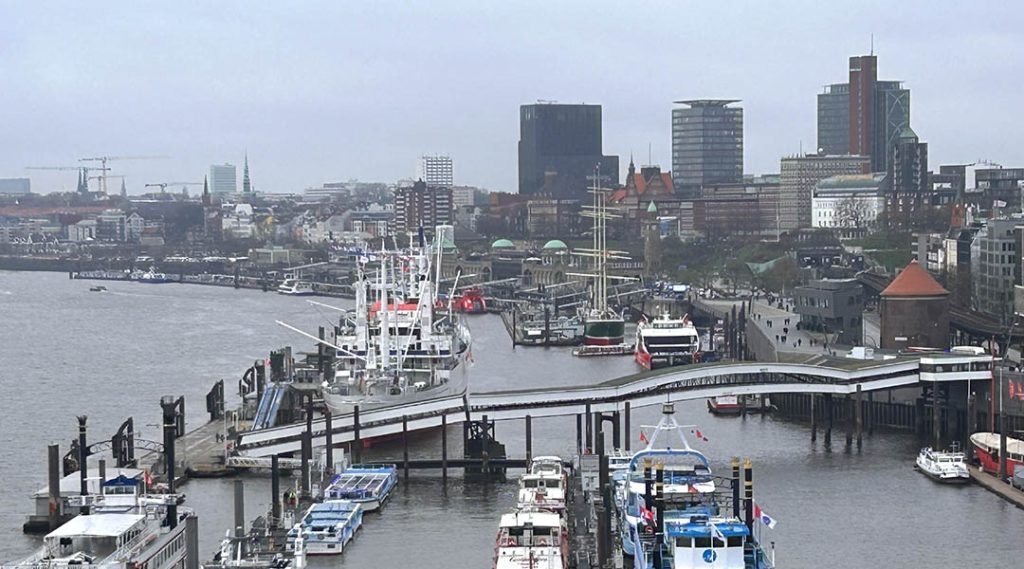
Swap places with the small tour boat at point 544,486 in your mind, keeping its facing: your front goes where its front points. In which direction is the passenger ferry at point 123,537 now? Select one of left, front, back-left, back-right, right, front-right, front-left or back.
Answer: back-left

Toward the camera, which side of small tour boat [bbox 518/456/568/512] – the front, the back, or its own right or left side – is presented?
back

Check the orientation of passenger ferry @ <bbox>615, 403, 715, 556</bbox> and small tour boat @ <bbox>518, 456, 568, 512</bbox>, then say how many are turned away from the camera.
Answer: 2

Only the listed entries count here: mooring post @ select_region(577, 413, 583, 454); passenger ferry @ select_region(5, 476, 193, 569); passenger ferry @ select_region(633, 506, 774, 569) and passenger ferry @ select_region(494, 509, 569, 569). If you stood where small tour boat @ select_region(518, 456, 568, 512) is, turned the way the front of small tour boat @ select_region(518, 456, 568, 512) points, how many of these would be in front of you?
1

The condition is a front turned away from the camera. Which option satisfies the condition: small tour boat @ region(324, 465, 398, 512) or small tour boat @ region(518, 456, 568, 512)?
small tour boat @ region(518, 456, 568, 512)

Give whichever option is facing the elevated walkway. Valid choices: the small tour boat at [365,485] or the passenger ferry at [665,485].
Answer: the passenger ferry

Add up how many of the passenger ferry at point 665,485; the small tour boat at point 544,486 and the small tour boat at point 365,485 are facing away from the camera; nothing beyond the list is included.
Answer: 2

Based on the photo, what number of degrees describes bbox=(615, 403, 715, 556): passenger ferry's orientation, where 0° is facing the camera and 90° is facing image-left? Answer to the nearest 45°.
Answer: approximately 180°

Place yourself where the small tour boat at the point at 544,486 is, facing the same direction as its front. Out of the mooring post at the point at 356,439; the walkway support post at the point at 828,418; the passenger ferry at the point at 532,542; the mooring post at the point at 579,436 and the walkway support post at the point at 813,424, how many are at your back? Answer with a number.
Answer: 1

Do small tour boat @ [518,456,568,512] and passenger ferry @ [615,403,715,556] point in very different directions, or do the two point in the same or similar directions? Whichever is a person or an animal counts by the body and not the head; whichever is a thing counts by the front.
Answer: same or similar directions

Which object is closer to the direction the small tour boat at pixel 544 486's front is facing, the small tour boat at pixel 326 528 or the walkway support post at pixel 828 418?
the walkway support post
